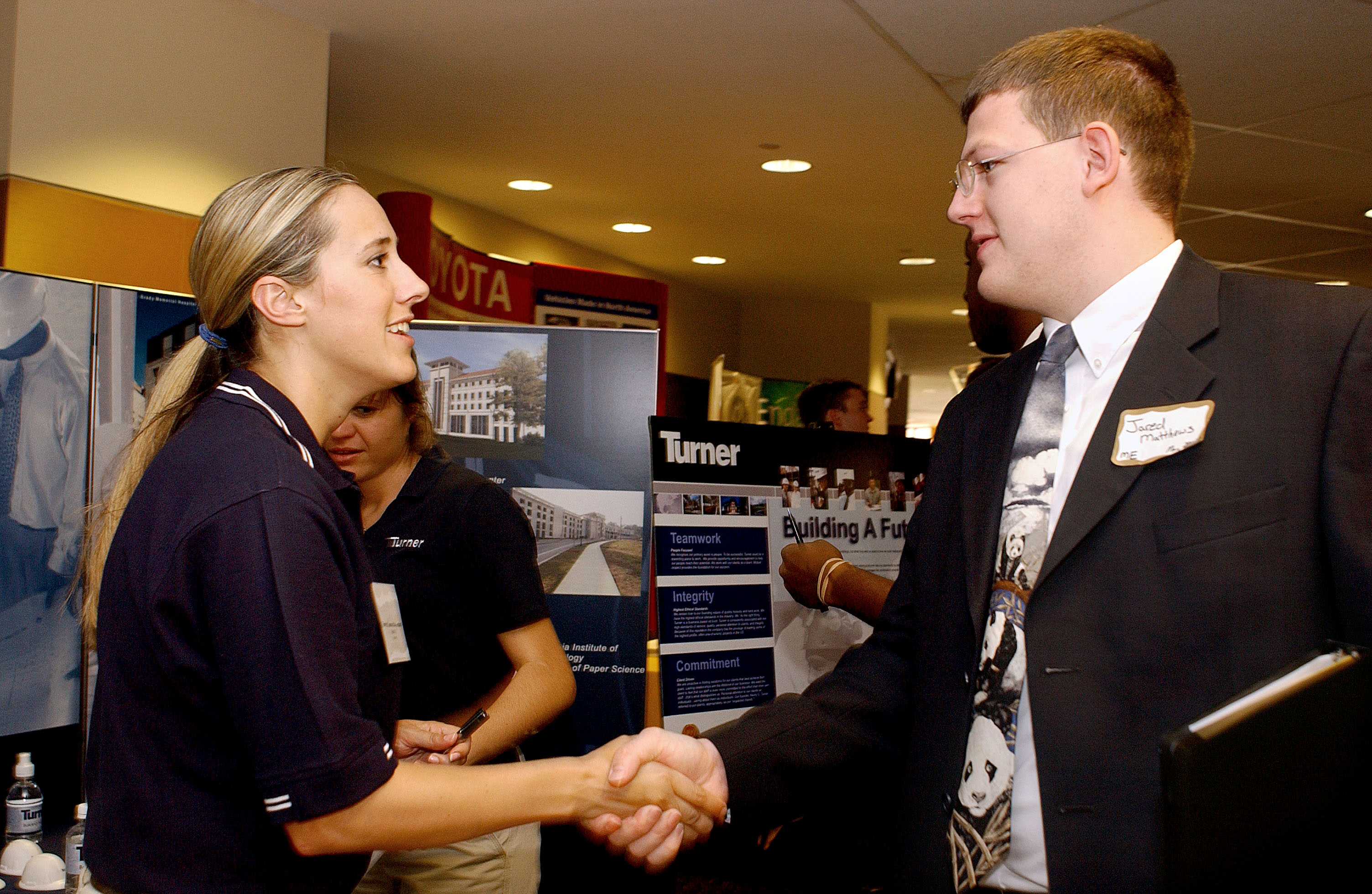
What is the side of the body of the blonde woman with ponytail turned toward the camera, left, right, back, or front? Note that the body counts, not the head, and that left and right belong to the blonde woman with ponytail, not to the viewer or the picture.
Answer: right

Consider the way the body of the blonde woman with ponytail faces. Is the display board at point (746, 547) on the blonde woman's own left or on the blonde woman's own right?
on the blonde woman's own left

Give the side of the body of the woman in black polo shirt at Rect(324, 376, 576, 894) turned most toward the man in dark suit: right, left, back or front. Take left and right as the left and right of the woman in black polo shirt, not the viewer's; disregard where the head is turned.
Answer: left

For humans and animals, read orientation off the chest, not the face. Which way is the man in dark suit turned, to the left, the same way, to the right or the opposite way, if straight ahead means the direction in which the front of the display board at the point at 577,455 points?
to the right

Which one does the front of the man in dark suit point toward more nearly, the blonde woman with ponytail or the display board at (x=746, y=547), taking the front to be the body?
the blonde woman with ponytail

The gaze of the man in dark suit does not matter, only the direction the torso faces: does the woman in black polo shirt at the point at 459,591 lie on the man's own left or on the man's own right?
on the man's own right

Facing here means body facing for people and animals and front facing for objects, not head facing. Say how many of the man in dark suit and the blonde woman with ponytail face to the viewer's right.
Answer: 1

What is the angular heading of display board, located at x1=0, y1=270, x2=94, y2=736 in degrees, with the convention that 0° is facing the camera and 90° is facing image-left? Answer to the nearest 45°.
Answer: approximately 315°

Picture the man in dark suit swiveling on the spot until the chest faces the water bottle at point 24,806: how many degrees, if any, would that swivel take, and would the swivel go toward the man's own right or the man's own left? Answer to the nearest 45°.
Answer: approximately 45° to the man's own right
